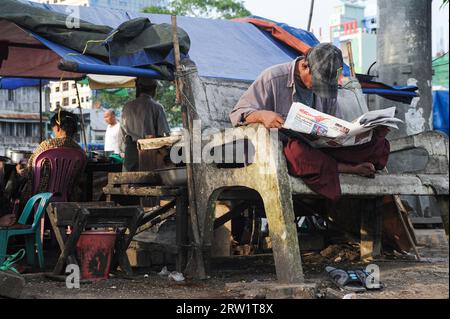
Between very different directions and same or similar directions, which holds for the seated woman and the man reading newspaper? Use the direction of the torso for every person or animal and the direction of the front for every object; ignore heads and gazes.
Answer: very different directions

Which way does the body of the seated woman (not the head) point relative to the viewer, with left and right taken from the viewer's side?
facing away from the viewer and to the left of the viewer

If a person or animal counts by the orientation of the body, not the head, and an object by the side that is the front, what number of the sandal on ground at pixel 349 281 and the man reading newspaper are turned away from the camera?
0

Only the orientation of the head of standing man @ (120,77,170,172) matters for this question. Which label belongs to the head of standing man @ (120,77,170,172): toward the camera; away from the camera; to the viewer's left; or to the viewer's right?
away from the camera

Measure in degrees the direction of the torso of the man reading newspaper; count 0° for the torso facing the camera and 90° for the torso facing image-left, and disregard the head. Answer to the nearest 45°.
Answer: approximately 315°

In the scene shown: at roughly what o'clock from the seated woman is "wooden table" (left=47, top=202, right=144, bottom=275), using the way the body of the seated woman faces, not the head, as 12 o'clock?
The wooden table is roughly at 7 o'clock from the seated woman.

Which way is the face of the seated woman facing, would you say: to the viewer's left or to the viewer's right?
to the viewer's left
